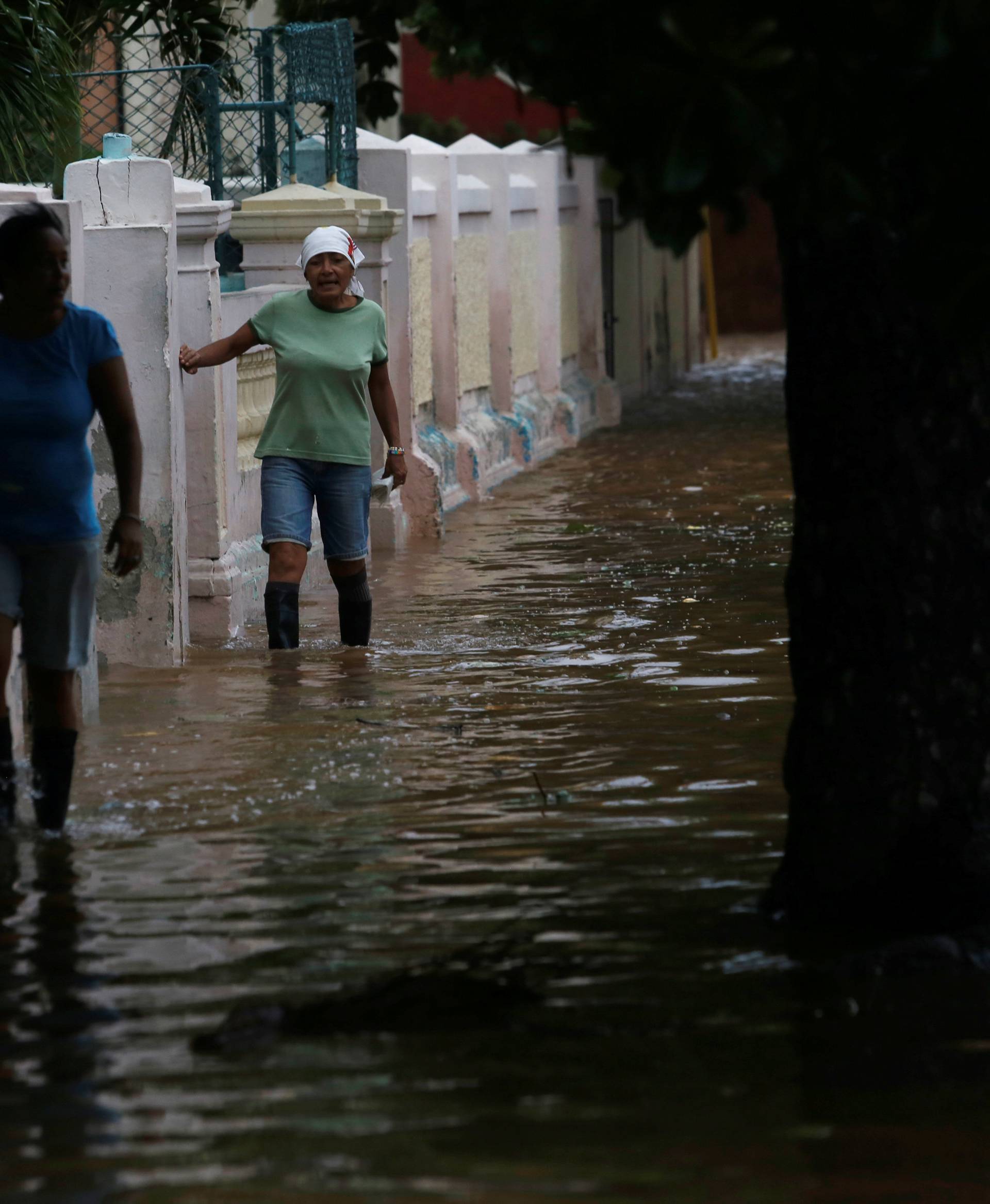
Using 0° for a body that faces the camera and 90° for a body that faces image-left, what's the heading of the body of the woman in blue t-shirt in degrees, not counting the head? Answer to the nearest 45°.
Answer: approximately 0°

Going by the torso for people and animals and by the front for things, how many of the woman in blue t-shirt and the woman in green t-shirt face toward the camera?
2

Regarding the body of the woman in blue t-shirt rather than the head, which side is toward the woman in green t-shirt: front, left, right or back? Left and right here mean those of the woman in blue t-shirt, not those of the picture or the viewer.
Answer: back

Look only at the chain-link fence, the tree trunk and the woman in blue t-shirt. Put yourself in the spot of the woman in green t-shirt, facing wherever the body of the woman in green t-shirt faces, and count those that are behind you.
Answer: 1

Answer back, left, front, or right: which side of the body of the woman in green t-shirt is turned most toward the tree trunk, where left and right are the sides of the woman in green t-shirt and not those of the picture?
front

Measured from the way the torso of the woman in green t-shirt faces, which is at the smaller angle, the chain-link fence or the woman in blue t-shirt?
the woman in blue t-shirt

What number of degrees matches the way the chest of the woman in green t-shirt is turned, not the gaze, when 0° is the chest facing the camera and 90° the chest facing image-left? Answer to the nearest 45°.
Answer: approximately 0°

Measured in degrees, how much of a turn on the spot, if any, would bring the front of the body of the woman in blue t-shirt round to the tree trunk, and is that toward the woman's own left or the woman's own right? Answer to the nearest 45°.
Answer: approximately 45° to the woman's own left

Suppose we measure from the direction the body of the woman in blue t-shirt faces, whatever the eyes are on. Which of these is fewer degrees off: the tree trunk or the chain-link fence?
the tree trunk

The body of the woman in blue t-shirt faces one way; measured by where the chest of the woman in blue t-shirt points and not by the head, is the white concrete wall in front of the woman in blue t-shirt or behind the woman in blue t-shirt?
behind

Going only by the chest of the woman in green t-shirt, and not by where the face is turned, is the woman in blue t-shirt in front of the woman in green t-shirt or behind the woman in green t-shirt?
in front
